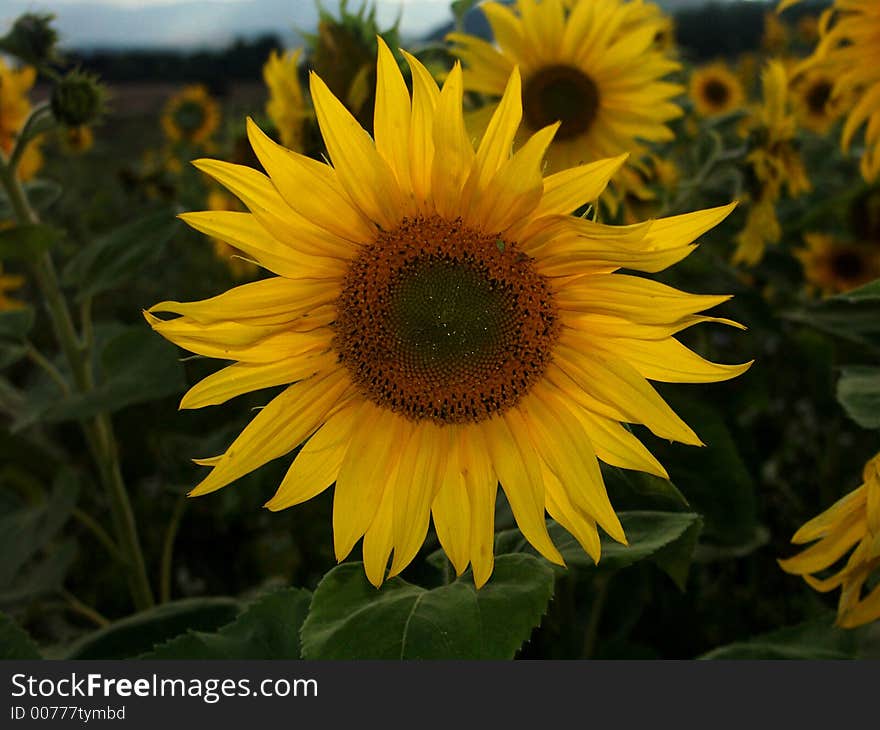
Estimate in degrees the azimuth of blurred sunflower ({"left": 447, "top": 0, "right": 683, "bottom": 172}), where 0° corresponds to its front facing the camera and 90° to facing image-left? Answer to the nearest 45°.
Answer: approximately 0°

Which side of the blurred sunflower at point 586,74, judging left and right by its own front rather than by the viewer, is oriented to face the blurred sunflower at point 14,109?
right

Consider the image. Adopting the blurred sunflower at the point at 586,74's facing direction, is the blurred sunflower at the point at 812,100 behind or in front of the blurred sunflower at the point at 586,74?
behind

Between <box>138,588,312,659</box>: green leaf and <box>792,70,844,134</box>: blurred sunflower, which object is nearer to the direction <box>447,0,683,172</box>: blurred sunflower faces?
the green leaf

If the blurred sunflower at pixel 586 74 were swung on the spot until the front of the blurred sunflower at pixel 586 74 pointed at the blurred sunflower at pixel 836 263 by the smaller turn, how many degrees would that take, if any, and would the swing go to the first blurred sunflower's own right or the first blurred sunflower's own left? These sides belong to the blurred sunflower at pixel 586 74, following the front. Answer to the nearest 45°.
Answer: approximately 135° to the first blurred sunflower's own left

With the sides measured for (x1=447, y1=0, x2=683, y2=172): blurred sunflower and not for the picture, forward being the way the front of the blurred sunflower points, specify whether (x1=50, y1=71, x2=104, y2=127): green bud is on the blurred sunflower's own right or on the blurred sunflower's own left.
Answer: on the blurred sunflower's own right

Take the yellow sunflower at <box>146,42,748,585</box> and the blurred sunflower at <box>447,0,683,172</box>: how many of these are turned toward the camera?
2

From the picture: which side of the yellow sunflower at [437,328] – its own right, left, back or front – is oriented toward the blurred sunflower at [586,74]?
back
